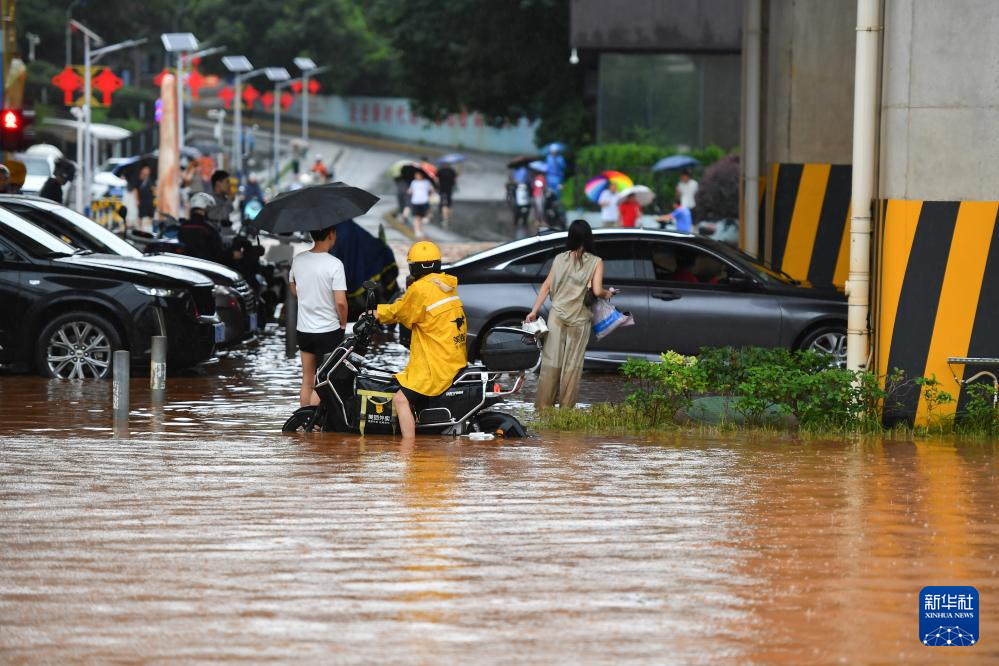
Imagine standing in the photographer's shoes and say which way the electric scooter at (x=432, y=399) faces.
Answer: facing to the left of the viewer

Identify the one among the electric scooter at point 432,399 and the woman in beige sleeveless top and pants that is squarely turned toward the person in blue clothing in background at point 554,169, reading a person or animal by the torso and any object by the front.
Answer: the woman in beige sleeveless top and pants

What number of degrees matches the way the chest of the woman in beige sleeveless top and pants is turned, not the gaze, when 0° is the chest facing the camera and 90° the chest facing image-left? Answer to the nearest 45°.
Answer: approximately 180°

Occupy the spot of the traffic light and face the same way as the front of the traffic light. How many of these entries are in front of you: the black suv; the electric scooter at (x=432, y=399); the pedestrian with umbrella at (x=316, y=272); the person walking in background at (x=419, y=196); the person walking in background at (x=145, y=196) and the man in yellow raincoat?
4

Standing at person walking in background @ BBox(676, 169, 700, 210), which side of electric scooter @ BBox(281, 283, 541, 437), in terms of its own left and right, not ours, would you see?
right

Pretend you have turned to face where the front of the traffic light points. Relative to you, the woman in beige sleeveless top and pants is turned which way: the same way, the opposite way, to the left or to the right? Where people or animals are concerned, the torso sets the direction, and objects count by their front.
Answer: the opposite way

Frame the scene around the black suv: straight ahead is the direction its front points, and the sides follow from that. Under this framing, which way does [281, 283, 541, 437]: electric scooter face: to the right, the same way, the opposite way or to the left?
the opposite way

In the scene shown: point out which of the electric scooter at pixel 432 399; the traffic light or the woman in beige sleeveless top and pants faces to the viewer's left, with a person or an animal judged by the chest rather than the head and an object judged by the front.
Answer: the electric scooter

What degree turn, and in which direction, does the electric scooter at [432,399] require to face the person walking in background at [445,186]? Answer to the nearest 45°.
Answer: approximately 90° to its right

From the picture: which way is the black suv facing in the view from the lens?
facing to the right of the viewer

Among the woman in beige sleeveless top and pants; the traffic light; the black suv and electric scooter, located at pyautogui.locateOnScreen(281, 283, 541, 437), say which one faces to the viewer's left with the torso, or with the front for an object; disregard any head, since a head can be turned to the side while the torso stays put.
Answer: the electric scooter

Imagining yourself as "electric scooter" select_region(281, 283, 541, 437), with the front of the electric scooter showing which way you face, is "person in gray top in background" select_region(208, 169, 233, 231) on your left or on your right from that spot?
on your right

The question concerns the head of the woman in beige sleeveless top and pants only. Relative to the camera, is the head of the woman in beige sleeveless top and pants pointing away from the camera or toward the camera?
away from the camera

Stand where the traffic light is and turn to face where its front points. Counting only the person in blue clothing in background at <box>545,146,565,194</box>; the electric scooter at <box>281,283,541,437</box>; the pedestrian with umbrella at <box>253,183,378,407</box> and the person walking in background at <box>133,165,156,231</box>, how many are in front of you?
2
